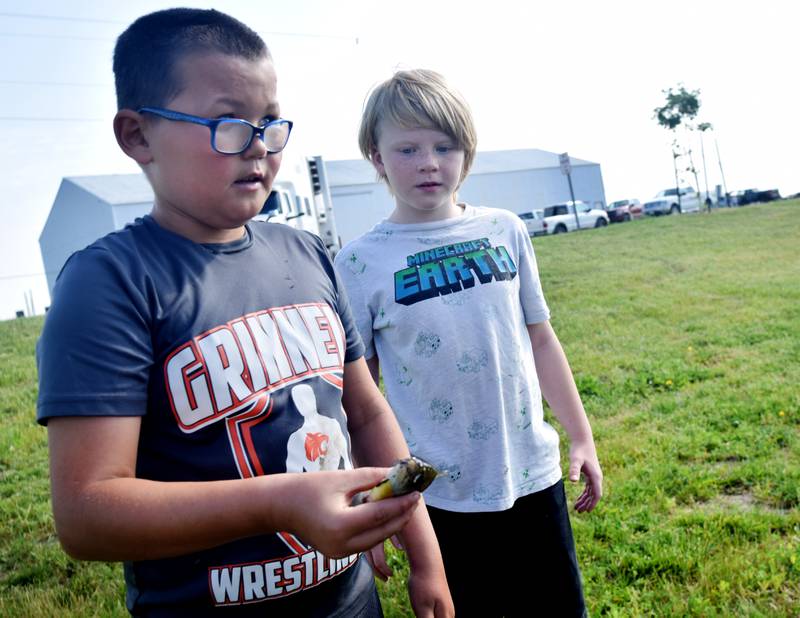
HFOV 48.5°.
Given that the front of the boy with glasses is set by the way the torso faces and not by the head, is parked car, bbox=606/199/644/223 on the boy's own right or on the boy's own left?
on the boy's own left

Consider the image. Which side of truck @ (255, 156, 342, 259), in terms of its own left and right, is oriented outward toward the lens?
left

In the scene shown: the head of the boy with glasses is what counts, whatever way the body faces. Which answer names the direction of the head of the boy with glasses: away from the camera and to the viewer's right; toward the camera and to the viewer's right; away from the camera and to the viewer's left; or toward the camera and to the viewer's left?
toward the camera and to the viewer's right

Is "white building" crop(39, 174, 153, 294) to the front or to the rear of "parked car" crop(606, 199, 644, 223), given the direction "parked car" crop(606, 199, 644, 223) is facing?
to the front

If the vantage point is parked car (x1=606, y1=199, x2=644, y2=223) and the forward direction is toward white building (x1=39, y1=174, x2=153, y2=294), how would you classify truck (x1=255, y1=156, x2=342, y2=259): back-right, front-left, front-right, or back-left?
front-left

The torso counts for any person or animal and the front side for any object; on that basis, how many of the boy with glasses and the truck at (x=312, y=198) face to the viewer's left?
1

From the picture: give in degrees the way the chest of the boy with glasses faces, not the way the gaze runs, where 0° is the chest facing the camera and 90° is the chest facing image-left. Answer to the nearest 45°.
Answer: approximately 315°

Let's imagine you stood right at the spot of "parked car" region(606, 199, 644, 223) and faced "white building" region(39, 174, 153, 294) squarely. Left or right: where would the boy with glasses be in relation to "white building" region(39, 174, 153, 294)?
left

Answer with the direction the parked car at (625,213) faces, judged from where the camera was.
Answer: facing the viewer and to the left of the viewer

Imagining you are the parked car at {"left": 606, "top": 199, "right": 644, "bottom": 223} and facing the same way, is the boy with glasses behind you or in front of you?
in front

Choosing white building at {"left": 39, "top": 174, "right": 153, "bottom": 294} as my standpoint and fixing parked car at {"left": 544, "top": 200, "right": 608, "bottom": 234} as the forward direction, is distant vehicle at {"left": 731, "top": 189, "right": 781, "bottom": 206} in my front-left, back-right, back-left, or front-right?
front-left

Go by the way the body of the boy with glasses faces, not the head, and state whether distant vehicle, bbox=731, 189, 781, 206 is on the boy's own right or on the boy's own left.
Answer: on the boy's own left
